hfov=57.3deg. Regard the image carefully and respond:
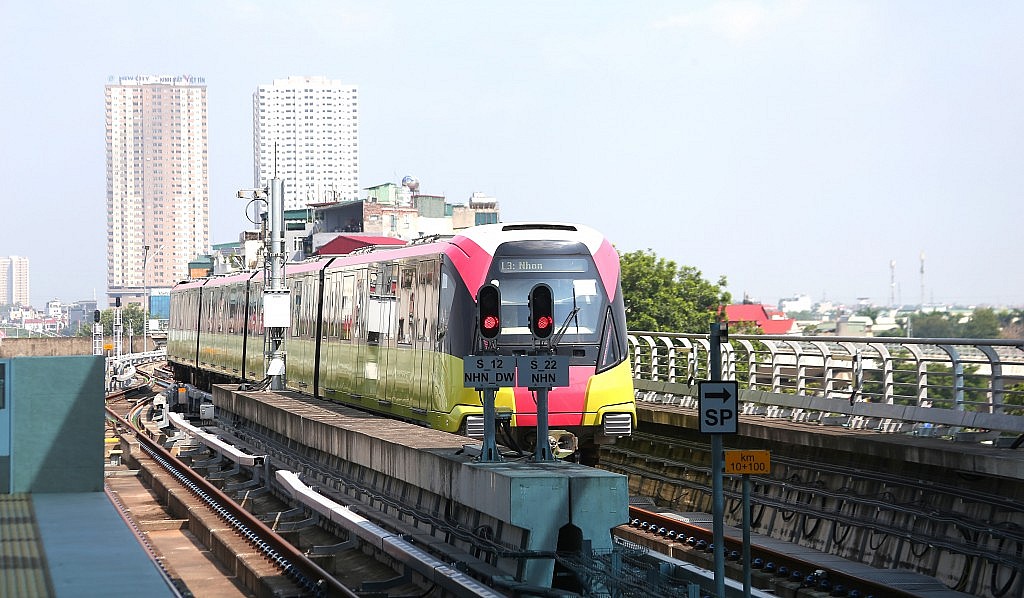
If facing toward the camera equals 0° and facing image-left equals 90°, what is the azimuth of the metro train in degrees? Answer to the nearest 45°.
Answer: approximately 315°

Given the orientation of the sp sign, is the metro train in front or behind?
behind

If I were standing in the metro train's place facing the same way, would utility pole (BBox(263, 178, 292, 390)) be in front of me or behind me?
behind

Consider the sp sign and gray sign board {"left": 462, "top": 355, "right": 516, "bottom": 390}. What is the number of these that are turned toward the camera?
2

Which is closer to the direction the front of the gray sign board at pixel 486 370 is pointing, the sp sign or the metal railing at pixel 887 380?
the sp sign
